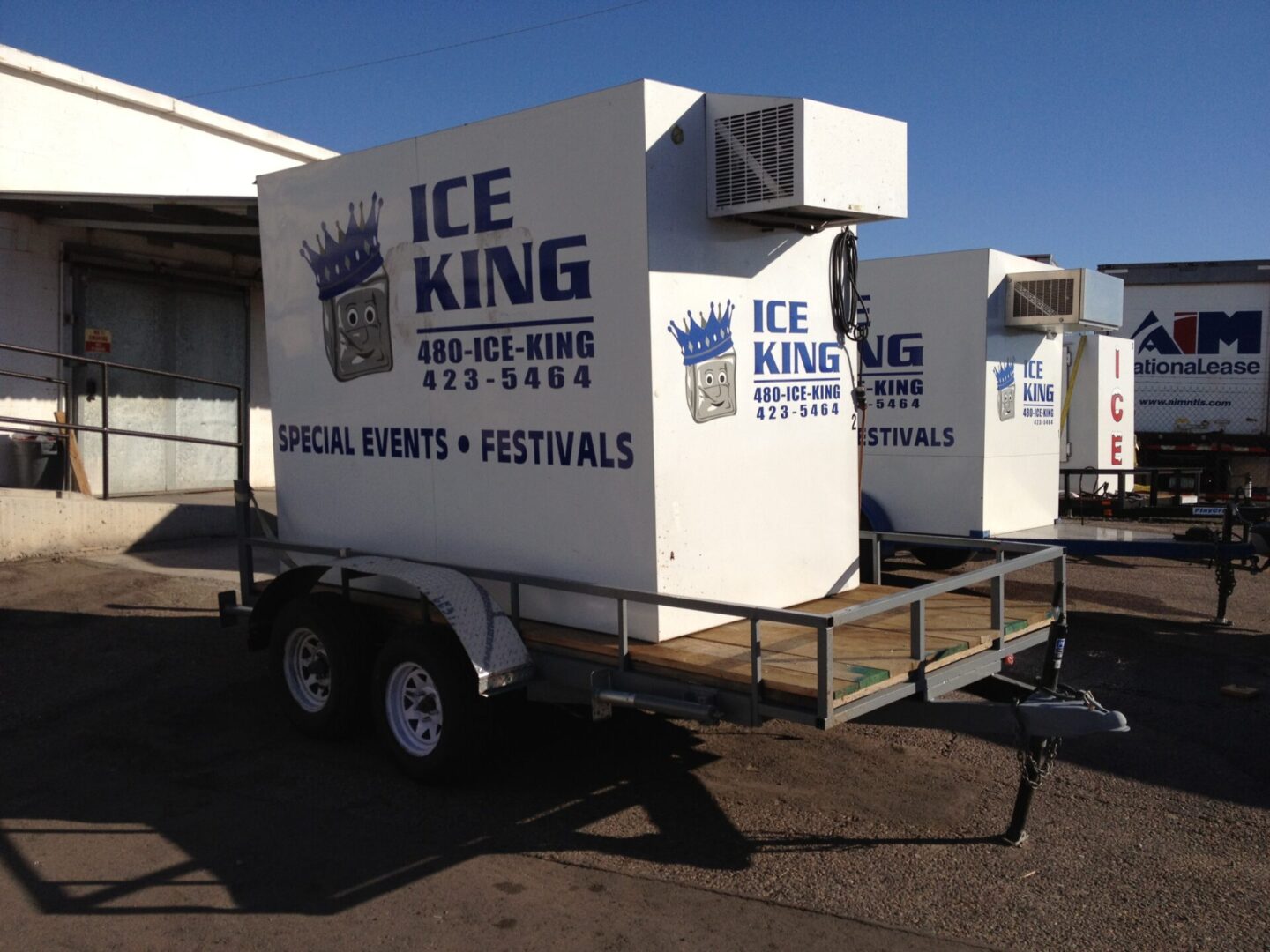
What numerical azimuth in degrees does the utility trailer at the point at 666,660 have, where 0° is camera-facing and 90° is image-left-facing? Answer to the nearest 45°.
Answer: approximately 315°

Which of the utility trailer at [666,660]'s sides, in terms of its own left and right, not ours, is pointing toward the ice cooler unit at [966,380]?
left

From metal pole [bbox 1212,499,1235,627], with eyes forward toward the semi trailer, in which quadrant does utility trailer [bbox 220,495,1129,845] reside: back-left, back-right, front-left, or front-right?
back-left

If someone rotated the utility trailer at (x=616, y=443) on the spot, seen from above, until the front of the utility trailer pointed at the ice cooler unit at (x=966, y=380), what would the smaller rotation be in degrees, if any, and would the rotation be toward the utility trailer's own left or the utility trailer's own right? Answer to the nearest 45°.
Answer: approximately 90° to the utility trailer's own left
